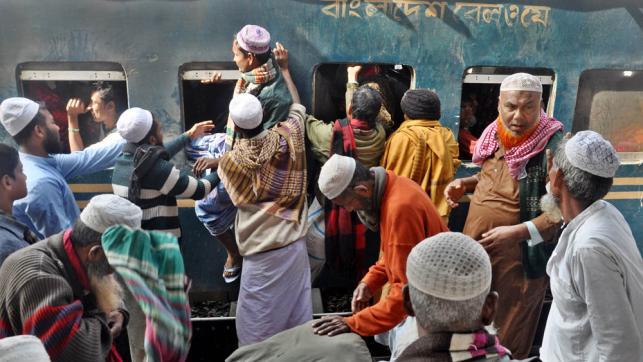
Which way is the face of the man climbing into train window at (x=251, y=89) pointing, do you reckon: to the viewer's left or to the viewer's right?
to the viewer's left

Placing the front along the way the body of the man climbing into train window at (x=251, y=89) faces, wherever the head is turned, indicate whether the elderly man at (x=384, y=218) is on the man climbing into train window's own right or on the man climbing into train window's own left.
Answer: on the man climbing into train window's own left

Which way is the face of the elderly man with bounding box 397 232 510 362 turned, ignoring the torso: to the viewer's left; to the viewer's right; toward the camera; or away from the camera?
away from the camera

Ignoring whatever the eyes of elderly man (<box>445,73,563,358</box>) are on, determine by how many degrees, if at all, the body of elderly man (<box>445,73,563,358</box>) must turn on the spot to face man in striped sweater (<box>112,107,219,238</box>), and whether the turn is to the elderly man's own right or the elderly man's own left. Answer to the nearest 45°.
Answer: approximately 45° to the elderly man's own right

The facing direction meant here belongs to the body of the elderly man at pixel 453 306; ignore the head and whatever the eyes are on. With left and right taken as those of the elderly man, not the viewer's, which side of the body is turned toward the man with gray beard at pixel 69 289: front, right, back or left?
left

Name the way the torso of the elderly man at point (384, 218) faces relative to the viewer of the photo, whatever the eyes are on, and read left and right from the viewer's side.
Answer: facing to the left of the viewer

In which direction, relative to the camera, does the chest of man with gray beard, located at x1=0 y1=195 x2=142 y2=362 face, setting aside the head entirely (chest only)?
to the viewer's right

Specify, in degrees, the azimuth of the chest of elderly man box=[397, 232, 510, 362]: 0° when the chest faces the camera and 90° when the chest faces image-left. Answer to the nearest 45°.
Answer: approximately 180°

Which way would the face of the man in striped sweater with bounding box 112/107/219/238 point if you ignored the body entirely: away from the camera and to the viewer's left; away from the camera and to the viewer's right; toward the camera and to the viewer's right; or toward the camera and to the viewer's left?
away from the camera and to the viewer's right
